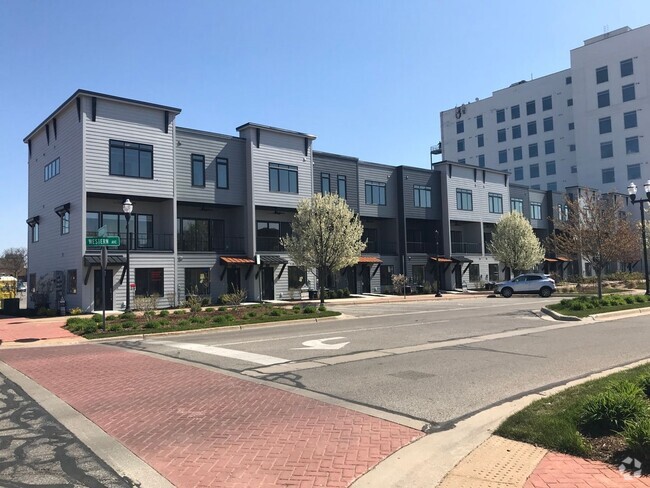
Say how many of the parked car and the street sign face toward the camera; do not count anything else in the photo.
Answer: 1

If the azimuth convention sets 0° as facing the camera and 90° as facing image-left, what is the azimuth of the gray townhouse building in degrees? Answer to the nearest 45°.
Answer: approximately 315°

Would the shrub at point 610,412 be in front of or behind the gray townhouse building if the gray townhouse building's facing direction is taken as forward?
in front

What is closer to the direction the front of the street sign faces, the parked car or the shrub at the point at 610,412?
the shrub

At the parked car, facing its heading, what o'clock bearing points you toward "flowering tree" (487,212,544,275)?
The flowering tree is roughly at 3 o'clock from the parked car.

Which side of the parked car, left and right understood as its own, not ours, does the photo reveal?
left

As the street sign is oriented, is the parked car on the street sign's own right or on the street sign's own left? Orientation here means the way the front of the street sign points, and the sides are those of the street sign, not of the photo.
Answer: on the street sign's own left

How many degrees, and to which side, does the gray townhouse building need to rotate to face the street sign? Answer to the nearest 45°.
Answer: approximately 45° to its right

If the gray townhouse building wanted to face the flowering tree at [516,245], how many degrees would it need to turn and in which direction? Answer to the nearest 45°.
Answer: approximately 90° to its left

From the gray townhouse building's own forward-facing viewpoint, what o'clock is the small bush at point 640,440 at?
The small bush is roughly at 1 o'clock from the gray townhouse building.
